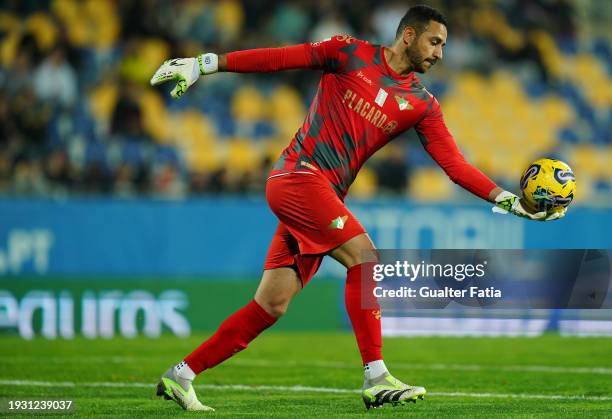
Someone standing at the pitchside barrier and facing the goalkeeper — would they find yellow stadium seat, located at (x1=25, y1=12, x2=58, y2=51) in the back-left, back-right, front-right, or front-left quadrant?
back-right

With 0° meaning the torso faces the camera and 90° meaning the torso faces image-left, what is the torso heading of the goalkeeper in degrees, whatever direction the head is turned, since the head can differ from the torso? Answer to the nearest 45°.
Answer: approximately 315°

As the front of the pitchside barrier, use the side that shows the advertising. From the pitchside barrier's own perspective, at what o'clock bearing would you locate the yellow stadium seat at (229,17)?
The yellow stadium seat is roughly at 6 o'clock from the pitchside barrier.

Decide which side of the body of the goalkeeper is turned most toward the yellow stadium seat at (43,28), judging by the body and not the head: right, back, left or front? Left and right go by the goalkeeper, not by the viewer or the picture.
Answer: back

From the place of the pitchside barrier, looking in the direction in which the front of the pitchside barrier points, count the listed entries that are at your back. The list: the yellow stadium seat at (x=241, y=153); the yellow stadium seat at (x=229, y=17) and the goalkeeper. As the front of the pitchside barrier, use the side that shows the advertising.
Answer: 2

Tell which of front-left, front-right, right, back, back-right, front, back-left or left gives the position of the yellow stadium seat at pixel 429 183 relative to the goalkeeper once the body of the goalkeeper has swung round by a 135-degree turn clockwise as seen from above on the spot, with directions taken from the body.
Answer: right

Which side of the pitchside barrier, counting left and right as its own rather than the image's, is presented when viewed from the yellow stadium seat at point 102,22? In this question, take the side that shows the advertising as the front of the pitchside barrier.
back

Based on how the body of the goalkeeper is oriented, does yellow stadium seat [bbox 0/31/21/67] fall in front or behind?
behind

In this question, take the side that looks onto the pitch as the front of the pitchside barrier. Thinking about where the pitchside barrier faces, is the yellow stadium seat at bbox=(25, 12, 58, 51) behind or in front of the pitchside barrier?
behind

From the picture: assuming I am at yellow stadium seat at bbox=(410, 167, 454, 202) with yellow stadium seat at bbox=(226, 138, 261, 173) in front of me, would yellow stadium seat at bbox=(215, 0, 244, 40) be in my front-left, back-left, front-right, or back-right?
front-right

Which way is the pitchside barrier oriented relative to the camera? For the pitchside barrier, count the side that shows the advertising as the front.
toward the camera

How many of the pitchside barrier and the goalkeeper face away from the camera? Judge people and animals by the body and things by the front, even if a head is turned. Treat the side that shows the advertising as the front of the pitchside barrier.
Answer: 0

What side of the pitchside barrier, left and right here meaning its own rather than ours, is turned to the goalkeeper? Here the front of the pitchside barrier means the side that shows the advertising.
front
